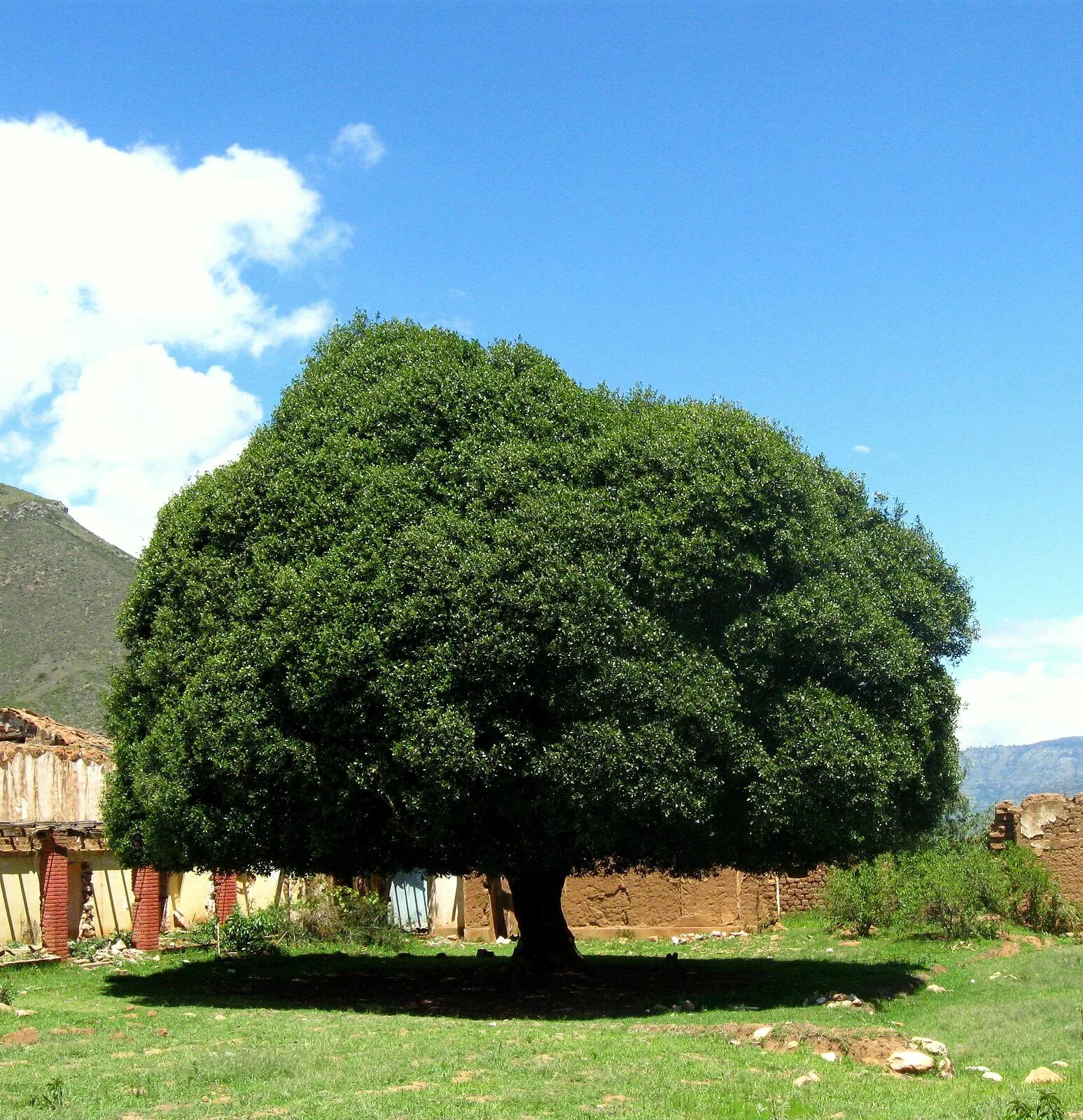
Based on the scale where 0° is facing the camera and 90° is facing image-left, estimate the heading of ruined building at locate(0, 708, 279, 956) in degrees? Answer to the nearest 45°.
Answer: approximately 315°

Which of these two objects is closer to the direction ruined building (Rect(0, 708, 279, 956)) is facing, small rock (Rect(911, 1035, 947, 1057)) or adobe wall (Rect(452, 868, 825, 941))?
the small rock

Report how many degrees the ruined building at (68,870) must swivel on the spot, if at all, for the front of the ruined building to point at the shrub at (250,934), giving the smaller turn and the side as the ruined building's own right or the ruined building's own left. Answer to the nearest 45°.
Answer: approximately 45° to the ruined building's own left

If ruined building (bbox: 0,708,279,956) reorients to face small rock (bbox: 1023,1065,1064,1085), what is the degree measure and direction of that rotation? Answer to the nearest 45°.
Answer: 0° — it already faces it

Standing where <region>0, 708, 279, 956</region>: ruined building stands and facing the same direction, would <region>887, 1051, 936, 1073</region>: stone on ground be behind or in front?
in front

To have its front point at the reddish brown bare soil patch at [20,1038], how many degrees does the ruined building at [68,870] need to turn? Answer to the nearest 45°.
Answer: approximately 45° to its right

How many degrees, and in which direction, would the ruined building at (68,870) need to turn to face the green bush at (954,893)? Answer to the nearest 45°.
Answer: approximately 45° to its left
